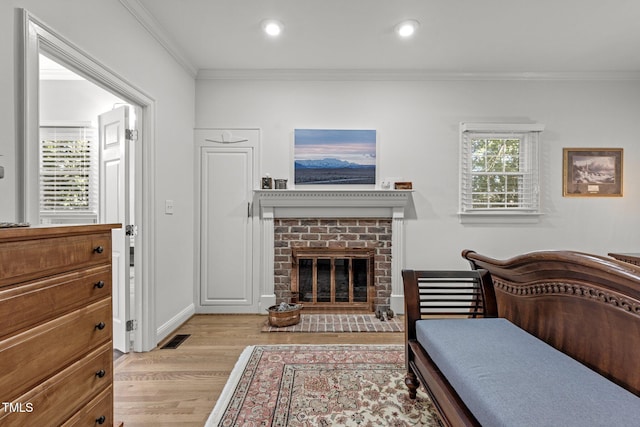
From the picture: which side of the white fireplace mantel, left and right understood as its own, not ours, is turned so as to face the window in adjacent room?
right

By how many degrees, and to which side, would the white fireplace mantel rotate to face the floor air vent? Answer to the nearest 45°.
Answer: approximately 45° to its right

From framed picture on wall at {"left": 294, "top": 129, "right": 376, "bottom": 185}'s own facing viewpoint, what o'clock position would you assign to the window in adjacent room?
The window in adjacent room is roughly at 3 o'clock from the framed picture on wall.

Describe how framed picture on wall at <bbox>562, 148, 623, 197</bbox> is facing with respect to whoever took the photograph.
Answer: facing the viewer

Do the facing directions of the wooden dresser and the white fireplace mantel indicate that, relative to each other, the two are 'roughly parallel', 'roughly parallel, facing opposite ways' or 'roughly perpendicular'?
roughly perpendicular

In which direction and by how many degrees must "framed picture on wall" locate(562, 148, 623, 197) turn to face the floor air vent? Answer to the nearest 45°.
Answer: approximately 45° to its right

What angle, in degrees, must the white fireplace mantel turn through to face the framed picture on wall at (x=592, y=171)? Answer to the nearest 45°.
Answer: approximately 90° to its left

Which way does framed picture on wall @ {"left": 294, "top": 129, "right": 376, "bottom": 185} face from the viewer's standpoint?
toward the camera

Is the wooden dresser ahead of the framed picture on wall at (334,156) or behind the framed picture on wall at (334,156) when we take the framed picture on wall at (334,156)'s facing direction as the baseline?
ahead

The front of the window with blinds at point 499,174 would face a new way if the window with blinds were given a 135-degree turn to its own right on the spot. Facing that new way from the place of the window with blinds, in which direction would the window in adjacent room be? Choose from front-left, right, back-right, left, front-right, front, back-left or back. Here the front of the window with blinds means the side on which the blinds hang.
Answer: left

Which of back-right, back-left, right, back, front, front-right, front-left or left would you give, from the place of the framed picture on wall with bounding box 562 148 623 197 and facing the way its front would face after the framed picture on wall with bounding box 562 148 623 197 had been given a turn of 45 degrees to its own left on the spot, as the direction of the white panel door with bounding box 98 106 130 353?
right

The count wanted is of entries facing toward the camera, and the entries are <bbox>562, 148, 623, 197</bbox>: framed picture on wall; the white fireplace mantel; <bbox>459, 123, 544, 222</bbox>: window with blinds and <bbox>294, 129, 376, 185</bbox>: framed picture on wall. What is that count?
4

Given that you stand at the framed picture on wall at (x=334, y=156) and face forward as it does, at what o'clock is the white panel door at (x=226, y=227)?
The white panel door is roughly at 3 o'clock from the framed picture on wall.

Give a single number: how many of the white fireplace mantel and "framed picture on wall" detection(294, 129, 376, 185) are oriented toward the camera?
2

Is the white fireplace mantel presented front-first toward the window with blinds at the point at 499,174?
no

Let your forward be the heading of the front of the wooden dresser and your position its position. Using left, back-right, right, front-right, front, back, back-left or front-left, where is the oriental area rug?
front-left

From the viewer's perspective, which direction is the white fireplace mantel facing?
toward the camera
